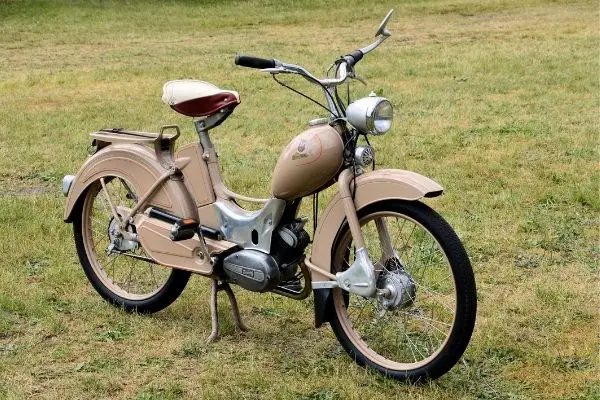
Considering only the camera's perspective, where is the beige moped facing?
facing the viewer and to the right of the viewer
